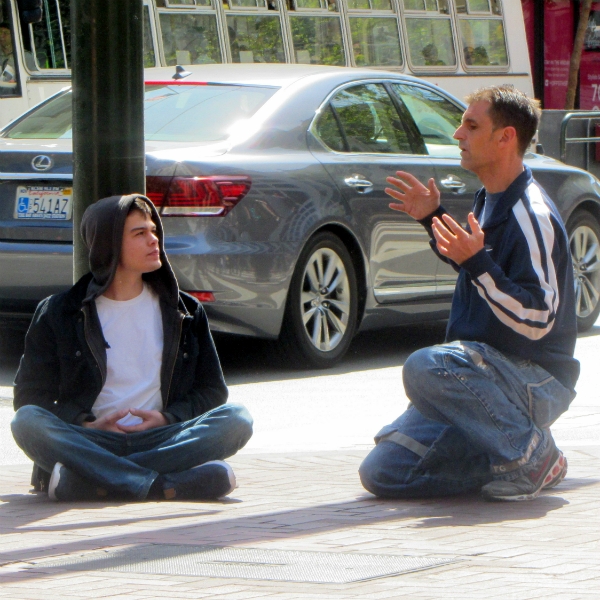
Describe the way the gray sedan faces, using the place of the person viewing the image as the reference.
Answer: facing away from the viewer and to the right of the viewer

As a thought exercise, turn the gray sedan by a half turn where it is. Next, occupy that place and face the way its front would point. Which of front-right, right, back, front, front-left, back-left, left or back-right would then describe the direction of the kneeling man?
front-left

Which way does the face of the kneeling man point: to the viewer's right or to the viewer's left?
to the viewer's left

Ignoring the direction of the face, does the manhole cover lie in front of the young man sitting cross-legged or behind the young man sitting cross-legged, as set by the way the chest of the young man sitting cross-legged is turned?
in front

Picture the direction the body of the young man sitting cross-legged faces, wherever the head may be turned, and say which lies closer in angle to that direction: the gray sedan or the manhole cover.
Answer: the manhole cover

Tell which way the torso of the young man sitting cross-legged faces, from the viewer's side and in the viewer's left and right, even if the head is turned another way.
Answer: facing the viewer

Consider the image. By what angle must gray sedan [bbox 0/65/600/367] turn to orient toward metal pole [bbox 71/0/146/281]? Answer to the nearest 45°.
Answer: approximately 135° to its right

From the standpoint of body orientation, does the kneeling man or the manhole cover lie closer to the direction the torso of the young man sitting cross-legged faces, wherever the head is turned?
the manhole cover

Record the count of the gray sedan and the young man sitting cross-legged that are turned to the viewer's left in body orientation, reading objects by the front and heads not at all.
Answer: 0

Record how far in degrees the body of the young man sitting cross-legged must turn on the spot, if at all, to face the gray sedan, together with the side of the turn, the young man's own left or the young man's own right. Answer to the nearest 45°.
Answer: approximately 180°

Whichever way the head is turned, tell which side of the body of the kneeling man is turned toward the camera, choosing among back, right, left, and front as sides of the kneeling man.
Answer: left

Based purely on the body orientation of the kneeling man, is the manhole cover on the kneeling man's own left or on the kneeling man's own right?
on the kneeling man's own left

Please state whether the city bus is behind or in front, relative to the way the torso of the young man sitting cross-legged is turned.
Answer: behind

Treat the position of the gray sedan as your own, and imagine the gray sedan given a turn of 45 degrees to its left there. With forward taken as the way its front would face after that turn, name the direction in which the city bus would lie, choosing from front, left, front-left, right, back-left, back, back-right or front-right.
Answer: front
